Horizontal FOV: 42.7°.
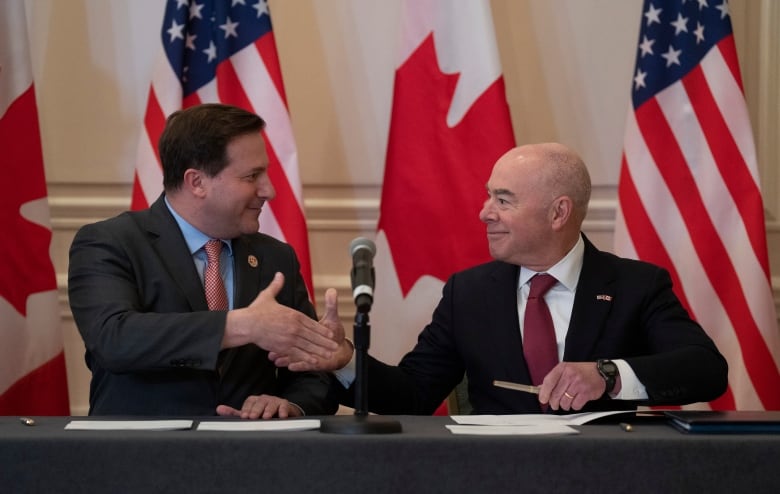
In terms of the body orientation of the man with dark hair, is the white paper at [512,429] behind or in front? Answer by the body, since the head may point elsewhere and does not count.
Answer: in front

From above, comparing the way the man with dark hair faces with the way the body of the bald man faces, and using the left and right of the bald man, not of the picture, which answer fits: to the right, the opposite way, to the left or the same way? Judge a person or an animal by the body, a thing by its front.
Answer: to the left

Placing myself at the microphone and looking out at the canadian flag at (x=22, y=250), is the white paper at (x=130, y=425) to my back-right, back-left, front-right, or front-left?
front-left

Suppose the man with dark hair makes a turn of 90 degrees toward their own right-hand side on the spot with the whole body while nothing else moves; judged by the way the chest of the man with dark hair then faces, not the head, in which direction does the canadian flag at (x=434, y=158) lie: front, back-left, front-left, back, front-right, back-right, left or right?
back

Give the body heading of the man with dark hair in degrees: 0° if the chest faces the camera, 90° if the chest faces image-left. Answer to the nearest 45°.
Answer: approximately 315°

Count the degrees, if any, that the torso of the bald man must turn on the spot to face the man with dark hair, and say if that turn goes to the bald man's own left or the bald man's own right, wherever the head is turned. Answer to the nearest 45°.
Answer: approximately 45° to the bald man's own right

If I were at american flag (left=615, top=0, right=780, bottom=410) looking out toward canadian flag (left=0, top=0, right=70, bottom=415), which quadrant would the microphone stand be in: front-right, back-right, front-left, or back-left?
front-left

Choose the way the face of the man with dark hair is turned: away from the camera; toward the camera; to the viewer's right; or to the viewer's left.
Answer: to the viewer's right

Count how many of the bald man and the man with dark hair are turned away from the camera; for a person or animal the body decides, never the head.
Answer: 0

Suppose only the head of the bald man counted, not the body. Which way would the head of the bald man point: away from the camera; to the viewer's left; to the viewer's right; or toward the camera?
to the viewer's left

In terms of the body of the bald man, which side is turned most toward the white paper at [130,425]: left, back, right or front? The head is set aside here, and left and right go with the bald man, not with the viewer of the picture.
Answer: front

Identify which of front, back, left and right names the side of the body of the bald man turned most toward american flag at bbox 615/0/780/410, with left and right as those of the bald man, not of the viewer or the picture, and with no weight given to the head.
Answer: back

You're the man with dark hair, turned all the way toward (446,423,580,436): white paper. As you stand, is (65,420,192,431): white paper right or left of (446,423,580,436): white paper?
right
